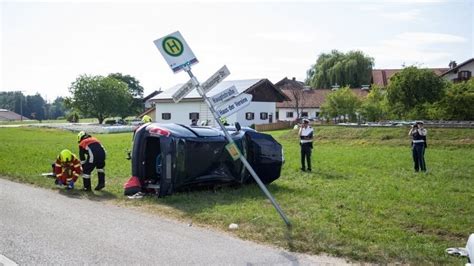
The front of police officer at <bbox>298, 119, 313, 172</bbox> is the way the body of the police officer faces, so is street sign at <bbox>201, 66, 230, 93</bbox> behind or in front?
in front

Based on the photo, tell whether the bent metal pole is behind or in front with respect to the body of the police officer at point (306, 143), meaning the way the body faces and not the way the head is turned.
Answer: in front

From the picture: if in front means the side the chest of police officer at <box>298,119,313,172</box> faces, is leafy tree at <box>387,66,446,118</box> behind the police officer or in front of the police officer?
behind

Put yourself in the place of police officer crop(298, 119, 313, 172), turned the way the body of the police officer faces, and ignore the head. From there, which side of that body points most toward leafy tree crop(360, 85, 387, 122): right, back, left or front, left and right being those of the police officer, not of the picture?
back

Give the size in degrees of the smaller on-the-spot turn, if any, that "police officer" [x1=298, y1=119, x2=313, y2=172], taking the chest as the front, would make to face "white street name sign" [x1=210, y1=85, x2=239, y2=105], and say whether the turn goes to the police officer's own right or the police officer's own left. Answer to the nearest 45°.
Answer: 0° — they already face it

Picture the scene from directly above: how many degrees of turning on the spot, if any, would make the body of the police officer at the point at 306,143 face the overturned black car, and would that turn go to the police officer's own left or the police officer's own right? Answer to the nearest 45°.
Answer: approximately 45° to the police officer's own right

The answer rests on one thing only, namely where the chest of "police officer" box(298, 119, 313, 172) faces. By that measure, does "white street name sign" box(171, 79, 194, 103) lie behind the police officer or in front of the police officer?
in front

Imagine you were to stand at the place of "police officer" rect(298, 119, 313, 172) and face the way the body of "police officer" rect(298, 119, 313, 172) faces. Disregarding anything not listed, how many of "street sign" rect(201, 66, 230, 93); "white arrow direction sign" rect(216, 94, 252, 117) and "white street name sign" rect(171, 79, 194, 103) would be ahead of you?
3

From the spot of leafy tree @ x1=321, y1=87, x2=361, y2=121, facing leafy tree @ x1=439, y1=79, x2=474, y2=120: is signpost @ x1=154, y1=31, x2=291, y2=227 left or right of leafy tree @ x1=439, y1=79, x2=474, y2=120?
right

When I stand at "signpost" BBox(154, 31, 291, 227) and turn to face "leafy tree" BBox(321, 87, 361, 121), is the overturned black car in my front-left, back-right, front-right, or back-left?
front-left

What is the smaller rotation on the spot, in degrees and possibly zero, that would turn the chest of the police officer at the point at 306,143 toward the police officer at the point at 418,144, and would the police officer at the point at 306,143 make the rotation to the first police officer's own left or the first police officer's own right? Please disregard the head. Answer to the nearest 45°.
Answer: approximately 90° to the first police officer's own left

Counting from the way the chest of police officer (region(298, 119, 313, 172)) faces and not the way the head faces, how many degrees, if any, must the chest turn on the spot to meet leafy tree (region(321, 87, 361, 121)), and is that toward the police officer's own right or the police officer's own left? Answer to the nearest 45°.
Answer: approximately 180°

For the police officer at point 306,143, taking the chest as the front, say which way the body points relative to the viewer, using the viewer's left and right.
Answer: facing the viewer
